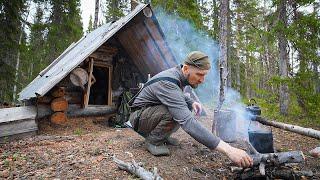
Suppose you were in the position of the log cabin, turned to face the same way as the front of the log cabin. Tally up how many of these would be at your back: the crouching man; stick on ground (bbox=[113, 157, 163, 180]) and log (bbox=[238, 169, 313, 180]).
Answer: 0

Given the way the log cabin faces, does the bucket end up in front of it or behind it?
in front

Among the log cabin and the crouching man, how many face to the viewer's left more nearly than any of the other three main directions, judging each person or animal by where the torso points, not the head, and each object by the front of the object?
0

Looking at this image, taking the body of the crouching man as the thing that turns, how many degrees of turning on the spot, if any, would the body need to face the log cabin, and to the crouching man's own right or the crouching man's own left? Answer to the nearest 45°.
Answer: approximately 135° to the crouching man's own left

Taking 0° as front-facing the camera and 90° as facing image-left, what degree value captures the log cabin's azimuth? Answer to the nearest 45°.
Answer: approximately 315°

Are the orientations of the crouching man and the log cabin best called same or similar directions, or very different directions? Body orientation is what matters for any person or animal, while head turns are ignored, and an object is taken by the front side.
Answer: same or similar directions

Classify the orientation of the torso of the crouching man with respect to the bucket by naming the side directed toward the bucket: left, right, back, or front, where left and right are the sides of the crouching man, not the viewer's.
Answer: front

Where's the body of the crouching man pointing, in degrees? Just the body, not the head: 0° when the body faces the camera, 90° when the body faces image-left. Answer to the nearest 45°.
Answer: approximately 270°
